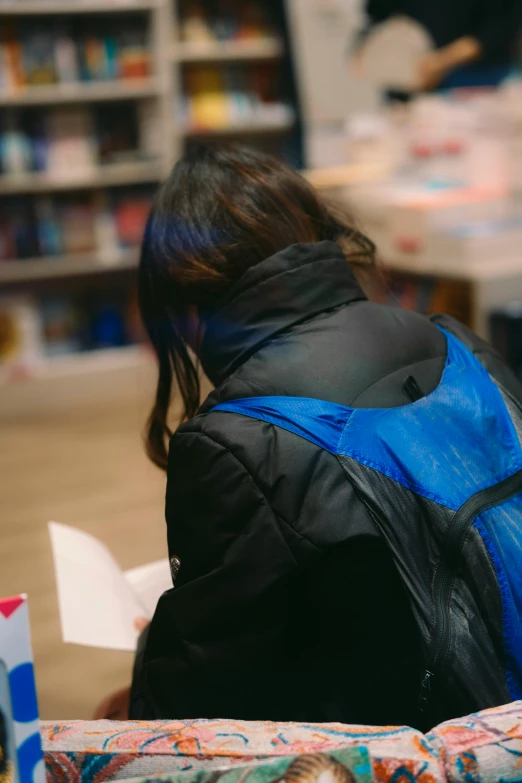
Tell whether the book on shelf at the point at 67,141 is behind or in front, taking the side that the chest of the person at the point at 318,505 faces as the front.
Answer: in front

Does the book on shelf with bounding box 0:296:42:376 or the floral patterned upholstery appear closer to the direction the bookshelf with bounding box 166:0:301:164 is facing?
the floral patterned upholstery

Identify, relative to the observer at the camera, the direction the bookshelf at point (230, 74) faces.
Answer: facing the viewer

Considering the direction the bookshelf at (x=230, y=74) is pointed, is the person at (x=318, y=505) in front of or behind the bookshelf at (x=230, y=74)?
in front

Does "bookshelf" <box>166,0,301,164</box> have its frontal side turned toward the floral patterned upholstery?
yes

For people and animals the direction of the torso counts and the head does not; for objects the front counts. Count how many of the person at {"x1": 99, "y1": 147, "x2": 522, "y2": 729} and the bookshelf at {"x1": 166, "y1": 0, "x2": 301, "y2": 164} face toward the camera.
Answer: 1

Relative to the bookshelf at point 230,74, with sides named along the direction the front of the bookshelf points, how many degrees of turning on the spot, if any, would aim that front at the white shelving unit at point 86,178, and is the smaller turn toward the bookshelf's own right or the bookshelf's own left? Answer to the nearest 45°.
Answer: approximately 45° to the bookshelf's own right

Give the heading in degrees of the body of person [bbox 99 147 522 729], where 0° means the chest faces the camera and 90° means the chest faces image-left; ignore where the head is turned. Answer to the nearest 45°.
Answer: approximately 135°

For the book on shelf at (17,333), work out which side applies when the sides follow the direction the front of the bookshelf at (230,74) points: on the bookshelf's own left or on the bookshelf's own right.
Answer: on the bookshelf's own right

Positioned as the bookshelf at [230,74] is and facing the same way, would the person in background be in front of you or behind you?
in front

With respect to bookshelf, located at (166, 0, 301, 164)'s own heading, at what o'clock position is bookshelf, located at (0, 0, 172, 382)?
bookshelf, located at (0, 0, 172, 382) is roughly at 2 o'clock from bookshelf, located at (166, 0, 301, 164).

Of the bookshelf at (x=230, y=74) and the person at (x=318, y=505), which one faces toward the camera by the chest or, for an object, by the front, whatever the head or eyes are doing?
the bookshelf

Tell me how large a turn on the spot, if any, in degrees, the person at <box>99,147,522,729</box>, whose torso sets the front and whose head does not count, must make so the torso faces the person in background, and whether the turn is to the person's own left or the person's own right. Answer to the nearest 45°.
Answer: approximately 45° to the person's own right

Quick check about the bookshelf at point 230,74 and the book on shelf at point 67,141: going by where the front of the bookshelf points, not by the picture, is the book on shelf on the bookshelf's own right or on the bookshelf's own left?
on the bookshelf's own right
